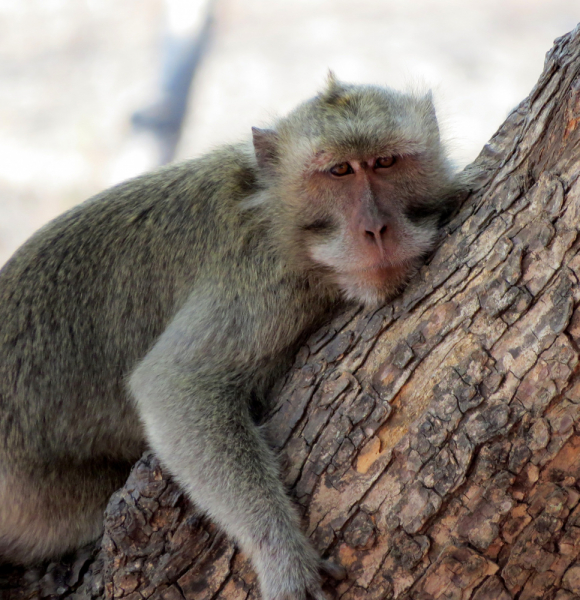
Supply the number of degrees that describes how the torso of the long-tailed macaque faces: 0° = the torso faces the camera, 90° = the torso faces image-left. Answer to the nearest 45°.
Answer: approximately 270°
